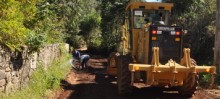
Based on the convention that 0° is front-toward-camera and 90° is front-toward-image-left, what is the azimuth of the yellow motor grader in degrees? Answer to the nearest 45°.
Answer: approximately 180°
